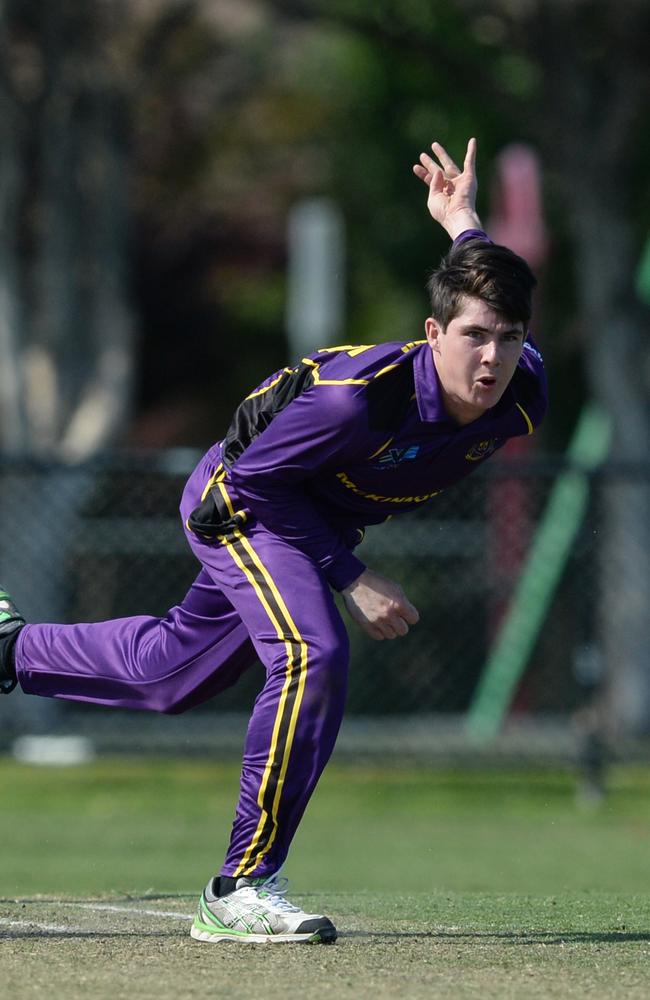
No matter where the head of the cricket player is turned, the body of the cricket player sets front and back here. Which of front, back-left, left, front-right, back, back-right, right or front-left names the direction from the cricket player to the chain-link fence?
back-left

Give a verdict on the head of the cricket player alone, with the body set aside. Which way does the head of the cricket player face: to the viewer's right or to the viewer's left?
to the viewer's right

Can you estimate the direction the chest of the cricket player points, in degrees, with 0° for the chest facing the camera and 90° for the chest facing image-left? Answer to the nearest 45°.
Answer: approximately 315°

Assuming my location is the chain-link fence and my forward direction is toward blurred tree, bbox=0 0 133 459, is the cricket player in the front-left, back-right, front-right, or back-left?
back-left

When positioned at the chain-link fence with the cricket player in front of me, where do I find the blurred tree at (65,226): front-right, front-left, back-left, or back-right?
back-right

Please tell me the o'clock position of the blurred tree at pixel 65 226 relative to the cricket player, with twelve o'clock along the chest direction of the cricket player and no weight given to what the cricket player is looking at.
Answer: The blurred tree is roughly at 7 o'clock from the cricket player.
